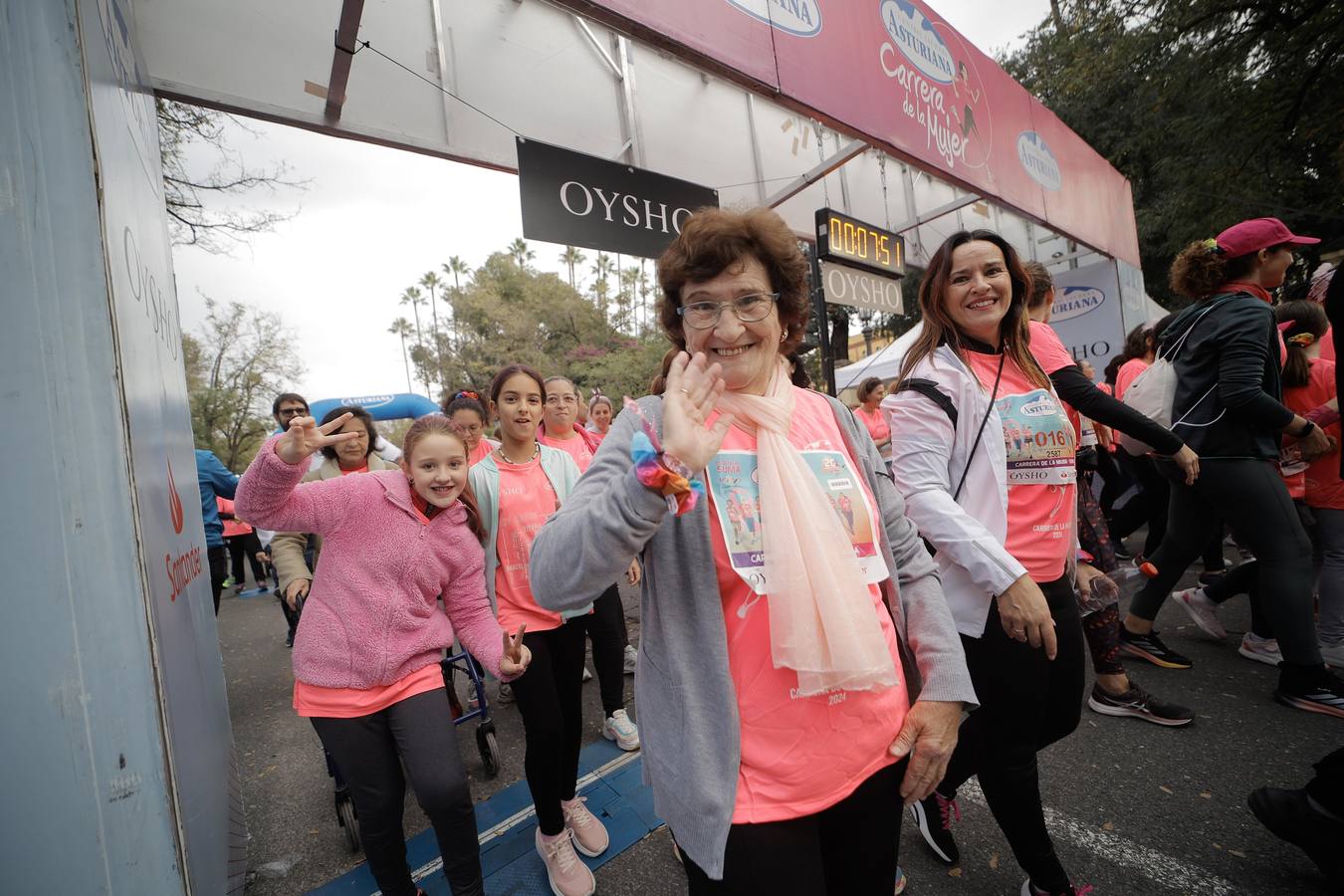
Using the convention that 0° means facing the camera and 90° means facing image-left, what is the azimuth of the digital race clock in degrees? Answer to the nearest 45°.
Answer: approximately 315°

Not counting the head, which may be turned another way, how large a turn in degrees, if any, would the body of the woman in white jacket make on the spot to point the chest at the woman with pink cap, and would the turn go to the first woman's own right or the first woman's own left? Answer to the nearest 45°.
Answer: approximately 90° to the first woman's own left

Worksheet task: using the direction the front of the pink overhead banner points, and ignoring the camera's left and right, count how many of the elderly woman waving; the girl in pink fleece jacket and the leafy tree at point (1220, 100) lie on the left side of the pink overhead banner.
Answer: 1

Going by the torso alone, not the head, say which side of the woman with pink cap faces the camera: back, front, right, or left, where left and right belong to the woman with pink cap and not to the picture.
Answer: right

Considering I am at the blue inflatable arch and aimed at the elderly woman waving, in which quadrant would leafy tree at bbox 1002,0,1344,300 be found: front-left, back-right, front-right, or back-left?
front-left

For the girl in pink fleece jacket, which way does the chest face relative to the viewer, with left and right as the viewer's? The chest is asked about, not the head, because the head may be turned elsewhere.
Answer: facing the viewer

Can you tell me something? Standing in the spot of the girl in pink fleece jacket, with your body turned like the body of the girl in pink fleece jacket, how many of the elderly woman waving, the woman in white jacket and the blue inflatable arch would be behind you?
1

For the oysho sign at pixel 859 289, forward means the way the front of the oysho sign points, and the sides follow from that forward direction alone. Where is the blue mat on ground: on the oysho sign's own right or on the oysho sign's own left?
on the oysho sign's own right

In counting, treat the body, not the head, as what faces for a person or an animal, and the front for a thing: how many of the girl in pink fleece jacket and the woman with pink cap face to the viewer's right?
1

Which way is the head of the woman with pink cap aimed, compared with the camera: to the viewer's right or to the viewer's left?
to the viewer's right
